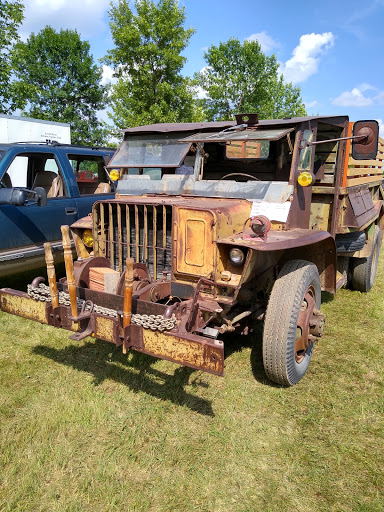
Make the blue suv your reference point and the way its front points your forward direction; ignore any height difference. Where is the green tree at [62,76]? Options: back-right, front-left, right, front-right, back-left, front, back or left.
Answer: back-right

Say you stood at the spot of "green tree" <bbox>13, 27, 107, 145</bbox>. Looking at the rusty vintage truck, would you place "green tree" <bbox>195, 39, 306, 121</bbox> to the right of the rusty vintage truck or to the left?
left

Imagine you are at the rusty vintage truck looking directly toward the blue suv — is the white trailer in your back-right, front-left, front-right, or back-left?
front-right

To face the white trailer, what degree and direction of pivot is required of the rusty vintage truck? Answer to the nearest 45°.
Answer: approximately 90° to its right

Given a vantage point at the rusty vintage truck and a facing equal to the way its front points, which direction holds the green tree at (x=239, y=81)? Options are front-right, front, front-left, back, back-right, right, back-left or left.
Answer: back-right

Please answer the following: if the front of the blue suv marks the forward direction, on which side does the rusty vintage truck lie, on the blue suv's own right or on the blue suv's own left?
on the blue suv's own left

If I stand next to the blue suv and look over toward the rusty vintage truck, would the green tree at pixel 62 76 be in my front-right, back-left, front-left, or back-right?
back-left

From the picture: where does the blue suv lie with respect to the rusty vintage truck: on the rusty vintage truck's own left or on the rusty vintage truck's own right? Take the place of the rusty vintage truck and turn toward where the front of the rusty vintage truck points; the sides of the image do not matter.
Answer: on the rusty vintage truck's own right

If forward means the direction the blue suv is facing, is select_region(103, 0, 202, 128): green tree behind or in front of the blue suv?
behind

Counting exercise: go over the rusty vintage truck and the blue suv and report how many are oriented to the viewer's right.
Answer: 0

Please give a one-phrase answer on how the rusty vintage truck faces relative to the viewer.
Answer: facing the viewer and to the left of the viewer
